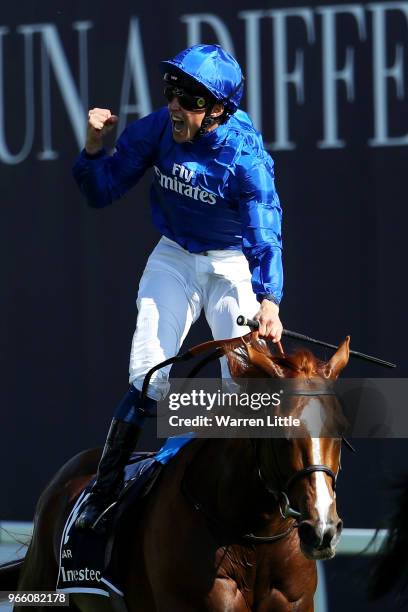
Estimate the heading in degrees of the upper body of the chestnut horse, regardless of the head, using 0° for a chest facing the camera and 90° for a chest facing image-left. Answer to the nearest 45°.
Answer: approximately 315°
